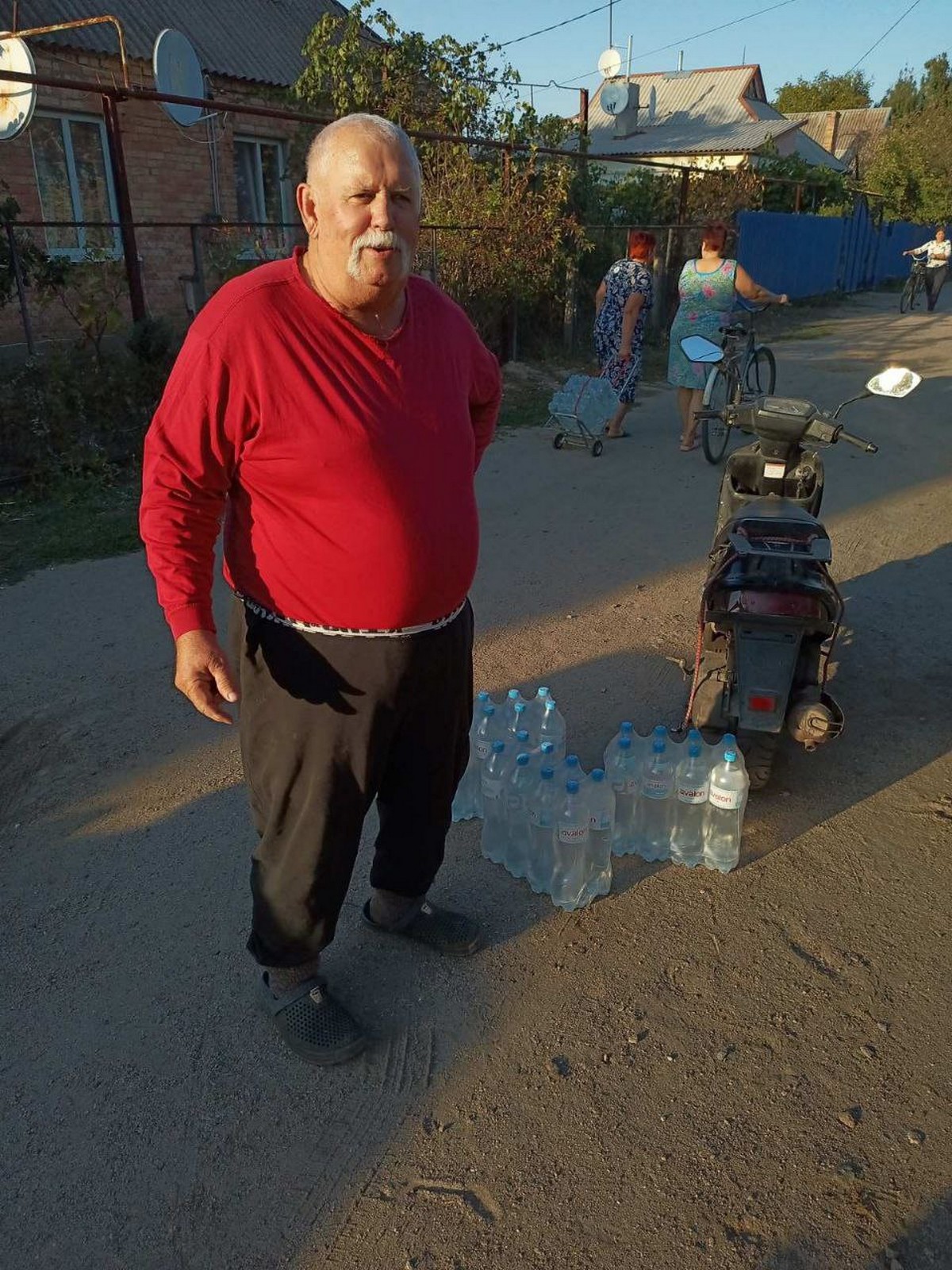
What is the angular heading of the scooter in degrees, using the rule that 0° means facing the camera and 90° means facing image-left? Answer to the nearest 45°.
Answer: approximately 180°

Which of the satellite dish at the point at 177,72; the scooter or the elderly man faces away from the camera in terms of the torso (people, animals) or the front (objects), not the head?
the scooter

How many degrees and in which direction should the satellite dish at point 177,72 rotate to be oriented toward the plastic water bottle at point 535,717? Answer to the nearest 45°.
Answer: approximately 45° to its right

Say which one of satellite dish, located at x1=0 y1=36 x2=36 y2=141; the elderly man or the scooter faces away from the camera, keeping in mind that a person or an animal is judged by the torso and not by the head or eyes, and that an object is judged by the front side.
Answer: the scooter

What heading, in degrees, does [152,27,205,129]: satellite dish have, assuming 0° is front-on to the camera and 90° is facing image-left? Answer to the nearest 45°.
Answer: approximately 315°

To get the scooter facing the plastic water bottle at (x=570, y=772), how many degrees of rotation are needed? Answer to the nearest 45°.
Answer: approximately 135° to its left

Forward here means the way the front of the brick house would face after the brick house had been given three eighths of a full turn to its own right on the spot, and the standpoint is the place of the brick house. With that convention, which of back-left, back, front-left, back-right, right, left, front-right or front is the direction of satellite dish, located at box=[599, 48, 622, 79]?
back-right

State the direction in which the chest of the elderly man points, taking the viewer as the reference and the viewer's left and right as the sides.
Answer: facing the viewer and to the right of the viewer

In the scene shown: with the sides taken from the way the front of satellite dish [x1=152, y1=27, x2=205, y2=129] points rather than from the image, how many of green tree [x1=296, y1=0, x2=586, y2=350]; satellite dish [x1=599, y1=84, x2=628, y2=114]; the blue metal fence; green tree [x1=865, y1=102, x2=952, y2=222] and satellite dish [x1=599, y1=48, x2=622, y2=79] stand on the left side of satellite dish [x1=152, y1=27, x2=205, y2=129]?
5

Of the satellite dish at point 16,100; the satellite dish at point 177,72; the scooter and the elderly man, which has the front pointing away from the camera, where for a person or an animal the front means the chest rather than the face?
the scooter

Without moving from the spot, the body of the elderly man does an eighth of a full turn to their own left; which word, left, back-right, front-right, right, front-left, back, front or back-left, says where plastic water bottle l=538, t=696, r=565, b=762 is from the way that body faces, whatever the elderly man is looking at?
front-left
